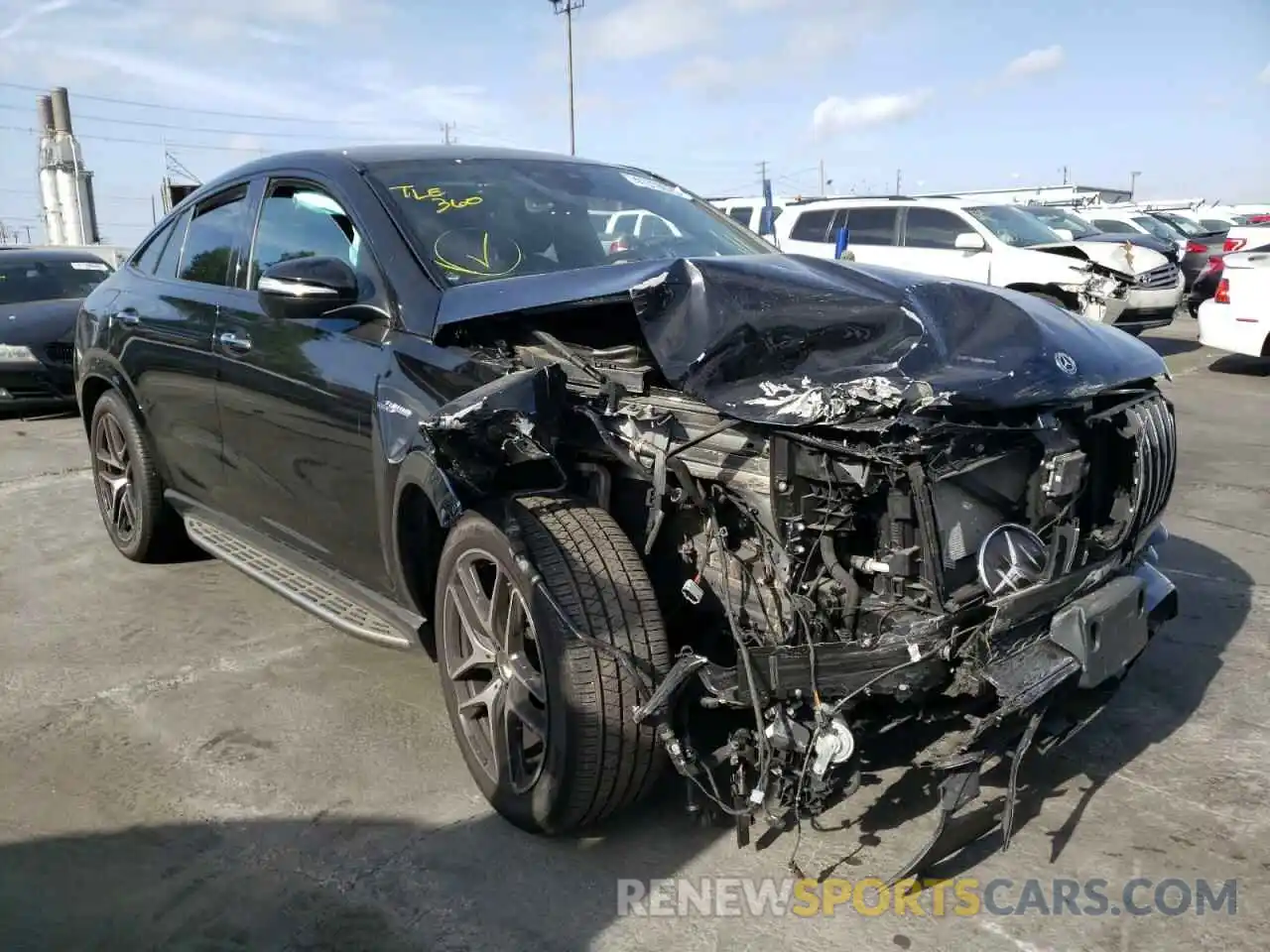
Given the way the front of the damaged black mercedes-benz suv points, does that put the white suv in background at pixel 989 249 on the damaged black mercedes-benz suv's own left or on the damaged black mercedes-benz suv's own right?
on the damaged black mercedes-benz suv's own left

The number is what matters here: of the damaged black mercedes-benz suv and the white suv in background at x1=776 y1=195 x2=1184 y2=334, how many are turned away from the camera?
0

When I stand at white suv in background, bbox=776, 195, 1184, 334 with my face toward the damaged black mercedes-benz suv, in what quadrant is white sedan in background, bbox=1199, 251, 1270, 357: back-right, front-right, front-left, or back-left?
front-left

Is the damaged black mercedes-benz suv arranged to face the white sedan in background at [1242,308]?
no

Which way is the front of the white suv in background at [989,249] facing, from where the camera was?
facing the viewer and to the right of the viewer

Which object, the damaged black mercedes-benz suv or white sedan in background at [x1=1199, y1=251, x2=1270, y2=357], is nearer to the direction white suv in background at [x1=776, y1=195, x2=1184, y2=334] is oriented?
the white sedan in background

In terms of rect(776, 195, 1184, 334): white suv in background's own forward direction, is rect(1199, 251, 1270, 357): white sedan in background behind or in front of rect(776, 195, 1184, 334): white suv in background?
in front

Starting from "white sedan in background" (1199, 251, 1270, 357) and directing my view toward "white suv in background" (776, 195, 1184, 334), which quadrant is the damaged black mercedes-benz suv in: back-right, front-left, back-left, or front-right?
back-left

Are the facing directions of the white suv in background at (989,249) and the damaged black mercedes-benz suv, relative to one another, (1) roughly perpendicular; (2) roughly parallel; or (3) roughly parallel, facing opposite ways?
roughly parallel
